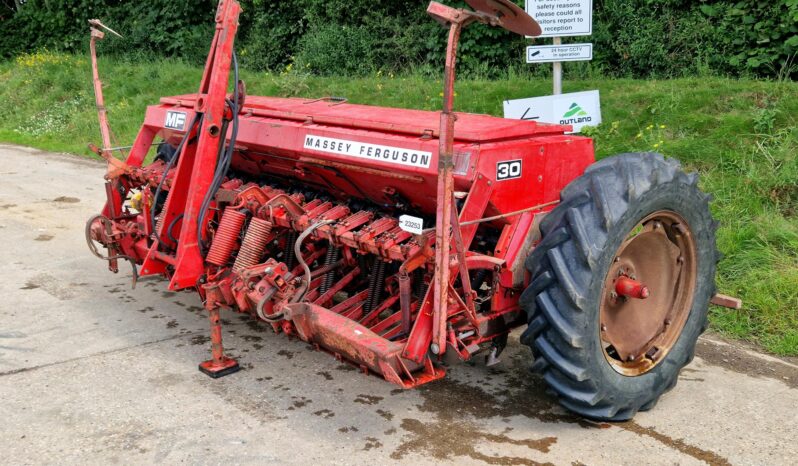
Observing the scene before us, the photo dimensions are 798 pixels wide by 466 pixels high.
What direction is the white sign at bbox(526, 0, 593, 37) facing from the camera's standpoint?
toward the camera

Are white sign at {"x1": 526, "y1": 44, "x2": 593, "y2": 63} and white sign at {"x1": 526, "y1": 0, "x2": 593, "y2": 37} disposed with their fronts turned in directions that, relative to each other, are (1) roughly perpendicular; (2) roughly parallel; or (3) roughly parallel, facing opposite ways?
roughly parallel

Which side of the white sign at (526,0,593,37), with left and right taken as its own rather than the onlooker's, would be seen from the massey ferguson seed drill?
front

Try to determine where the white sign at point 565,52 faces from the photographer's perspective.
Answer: facing the viewer

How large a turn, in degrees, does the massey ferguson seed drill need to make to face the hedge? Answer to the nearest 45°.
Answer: approximately 135° to its right

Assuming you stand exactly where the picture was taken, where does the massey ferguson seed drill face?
facing the viewer and to the left of the viewer

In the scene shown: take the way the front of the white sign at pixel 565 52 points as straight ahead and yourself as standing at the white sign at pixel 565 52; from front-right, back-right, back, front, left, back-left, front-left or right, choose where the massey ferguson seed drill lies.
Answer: front

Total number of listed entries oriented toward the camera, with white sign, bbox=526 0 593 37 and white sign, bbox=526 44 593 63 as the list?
2
